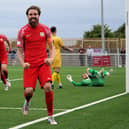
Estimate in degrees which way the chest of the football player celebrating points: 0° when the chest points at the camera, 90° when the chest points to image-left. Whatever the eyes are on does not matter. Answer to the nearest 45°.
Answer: approximately 0°
